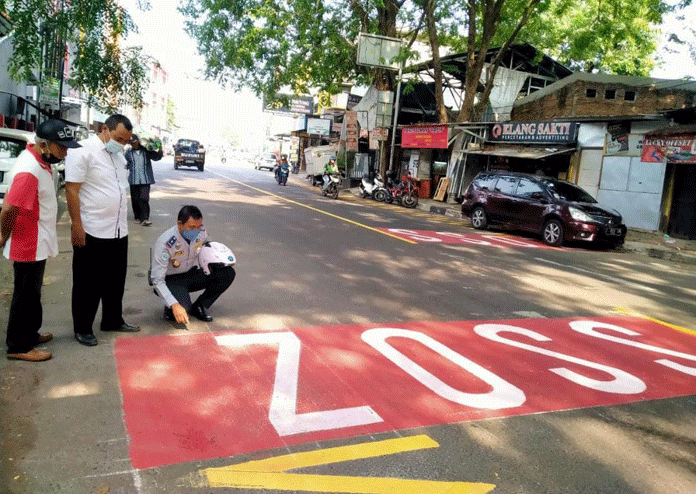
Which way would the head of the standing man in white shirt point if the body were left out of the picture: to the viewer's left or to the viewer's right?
to the viewer's right

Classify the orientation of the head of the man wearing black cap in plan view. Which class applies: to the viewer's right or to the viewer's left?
to the viewer's right

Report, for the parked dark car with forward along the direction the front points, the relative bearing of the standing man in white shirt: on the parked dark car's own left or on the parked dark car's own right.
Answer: on the parked dark car's own right

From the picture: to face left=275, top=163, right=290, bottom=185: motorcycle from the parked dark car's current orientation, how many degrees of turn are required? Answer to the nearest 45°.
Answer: approximately 180°

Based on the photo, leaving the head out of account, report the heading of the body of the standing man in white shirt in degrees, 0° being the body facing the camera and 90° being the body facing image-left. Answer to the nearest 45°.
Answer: approximately 315°

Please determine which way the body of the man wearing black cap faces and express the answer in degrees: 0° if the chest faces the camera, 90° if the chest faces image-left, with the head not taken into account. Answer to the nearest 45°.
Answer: approximately 270°
